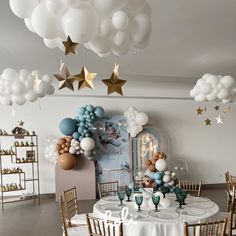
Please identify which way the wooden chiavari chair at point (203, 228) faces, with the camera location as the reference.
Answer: facing away from the viewer and to the left of the viewer

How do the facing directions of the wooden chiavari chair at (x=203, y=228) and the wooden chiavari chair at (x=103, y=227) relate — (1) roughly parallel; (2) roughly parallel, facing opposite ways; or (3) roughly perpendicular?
roughly perpendicular

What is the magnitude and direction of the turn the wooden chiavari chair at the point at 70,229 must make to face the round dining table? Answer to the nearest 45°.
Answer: approximately 45° to its right

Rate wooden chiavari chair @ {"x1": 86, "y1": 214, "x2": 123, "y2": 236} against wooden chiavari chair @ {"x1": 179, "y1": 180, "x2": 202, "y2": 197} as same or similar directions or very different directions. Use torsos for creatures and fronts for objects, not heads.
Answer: very different directions

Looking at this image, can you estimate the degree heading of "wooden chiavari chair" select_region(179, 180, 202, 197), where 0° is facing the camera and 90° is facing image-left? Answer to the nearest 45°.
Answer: approximately 45°

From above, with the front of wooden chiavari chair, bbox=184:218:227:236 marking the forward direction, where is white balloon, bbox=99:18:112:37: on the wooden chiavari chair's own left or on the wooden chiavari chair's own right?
on the wooden chiavari chair's own left

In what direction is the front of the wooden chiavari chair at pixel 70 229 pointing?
to the viewer's right

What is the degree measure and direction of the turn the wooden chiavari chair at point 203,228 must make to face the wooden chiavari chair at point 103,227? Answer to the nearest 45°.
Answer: approximately 45° to its left
